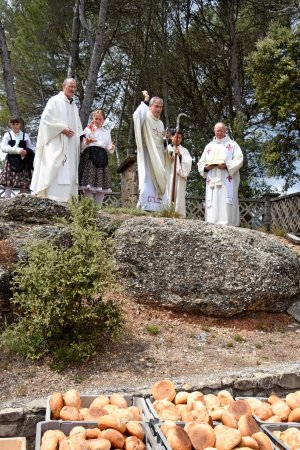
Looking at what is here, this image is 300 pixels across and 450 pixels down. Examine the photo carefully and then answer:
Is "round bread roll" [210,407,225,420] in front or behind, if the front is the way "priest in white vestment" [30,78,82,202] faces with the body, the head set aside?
in front

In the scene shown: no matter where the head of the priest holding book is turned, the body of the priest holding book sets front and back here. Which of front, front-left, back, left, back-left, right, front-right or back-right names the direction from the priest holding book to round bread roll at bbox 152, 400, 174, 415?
front

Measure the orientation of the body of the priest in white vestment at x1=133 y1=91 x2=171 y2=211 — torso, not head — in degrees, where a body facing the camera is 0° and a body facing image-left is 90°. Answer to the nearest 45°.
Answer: approximately 315°

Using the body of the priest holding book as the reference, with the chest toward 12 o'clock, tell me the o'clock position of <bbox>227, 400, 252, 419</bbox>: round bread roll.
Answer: The round bread roll is roughly at 12 o'clock from the priest holding book.

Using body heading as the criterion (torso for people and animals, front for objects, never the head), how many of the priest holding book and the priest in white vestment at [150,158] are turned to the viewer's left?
0

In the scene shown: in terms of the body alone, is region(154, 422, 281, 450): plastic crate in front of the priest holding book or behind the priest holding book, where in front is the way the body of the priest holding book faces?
in front

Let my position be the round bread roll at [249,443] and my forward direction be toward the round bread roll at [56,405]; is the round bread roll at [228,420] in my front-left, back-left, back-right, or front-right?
front-right

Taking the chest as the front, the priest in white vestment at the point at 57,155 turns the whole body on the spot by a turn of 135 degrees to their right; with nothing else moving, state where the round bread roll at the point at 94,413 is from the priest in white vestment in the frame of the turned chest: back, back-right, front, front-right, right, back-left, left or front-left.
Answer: left

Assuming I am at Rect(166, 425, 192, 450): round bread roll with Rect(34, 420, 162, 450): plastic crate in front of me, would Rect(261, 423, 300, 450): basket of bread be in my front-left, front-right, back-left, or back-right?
back-right

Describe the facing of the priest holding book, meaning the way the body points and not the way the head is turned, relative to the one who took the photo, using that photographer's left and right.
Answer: facing the viewer

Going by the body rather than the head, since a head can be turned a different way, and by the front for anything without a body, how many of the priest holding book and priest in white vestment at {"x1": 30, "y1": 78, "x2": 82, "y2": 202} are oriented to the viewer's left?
0

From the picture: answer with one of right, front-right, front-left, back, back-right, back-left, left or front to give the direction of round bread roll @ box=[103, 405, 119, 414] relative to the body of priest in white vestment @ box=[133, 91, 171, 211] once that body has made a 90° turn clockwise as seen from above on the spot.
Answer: front-left

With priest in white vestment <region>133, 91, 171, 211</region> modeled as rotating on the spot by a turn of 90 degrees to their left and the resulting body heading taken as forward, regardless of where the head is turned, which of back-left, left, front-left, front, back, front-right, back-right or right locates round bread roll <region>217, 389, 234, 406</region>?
back-right

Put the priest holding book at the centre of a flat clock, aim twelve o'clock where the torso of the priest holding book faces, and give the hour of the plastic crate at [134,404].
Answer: The plastic crate is roughly at 12 o'clock from the priest holding book.

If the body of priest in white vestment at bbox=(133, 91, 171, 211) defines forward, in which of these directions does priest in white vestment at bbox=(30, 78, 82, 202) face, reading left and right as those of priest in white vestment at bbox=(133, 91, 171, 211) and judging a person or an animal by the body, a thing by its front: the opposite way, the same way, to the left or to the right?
the same way

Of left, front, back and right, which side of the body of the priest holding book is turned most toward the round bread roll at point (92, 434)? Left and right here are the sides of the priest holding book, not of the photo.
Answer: front

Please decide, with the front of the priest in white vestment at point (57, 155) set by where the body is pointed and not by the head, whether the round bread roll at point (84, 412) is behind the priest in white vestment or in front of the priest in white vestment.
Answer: in front

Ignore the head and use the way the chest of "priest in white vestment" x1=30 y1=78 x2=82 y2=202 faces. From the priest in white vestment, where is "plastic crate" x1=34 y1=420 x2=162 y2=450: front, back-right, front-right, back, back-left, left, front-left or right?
front-right
